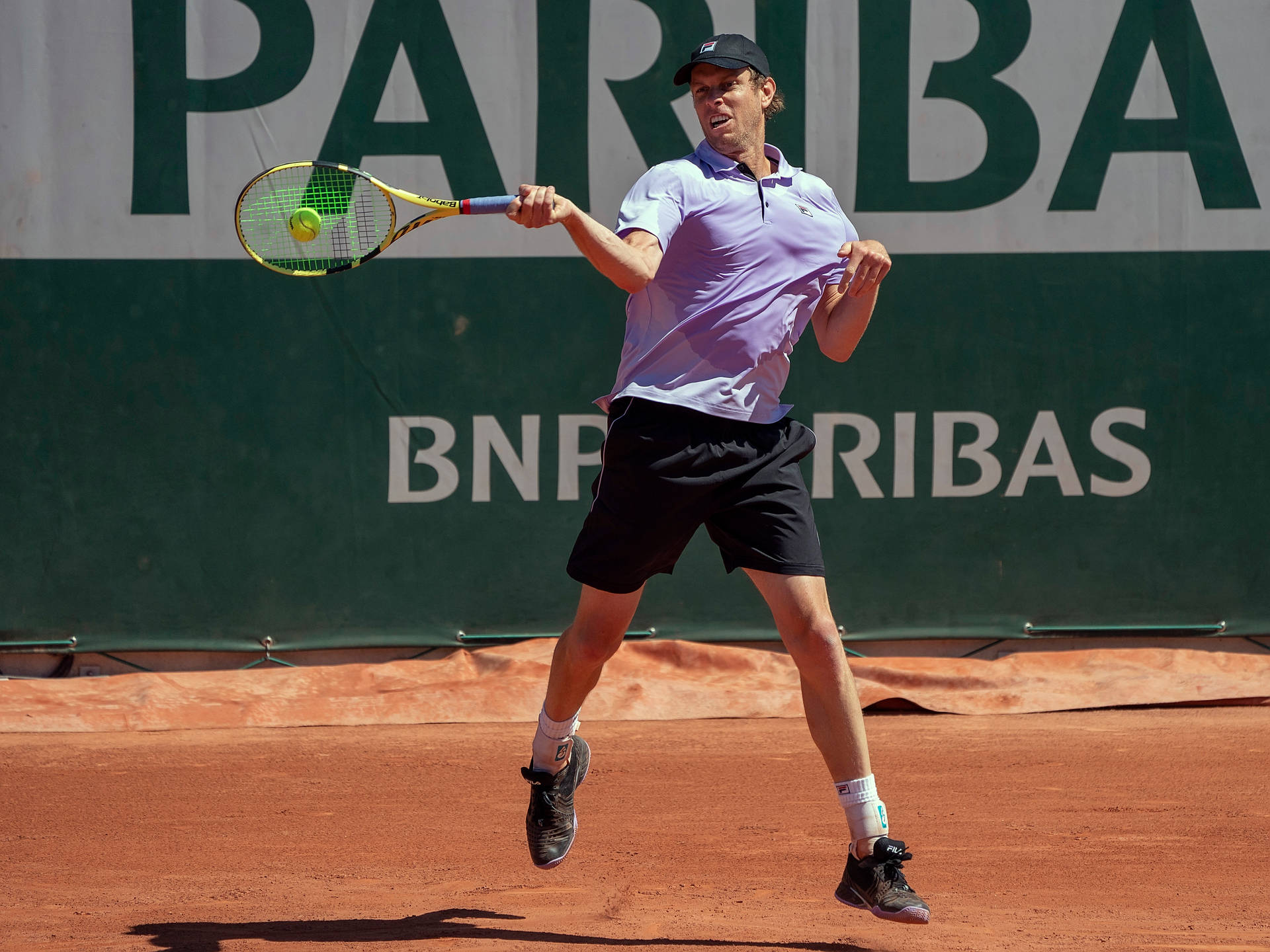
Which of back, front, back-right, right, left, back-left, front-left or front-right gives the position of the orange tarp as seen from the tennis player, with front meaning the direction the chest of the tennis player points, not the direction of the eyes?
back

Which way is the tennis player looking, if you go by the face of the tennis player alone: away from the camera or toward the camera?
toward the camera

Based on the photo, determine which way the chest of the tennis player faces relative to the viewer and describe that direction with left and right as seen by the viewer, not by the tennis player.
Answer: facing the viewer
